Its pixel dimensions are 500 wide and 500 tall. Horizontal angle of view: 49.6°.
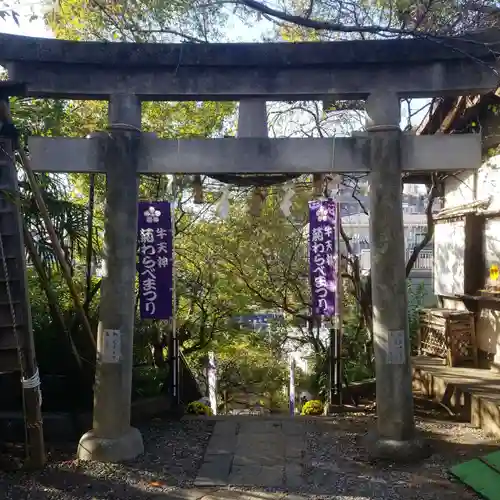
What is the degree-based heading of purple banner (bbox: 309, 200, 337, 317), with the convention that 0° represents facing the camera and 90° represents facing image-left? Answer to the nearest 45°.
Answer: approximately 0°

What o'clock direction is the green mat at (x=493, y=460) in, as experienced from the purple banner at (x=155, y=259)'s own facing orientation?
The green mat is roughly at 10 o'clock from the purple banner.

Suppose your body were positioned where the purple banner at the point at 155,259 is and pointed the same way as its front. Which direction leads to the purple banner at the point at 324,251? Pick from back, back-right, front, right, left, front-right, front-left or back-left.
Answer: left

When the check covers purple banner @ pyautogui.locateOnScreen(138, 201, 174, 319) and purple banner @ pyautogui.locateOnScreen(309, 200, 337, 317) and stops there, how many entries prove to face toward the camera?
2

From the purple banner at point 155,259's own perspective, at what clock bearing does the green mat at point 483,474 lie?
The green mat is roughly at 10 o'clock from the purple banner.

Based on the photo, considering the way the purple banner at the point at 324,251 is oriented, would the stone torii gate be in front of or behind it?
in front

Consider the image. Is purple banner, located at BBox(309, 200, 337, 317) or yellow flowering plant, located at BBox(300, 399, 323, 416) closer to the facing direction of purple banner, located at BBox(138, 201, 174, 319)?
the purple banner

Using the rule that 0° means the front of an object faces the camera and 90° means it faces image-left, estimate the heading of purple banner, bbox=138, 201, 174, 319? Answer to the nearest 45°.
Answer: approximately 0°

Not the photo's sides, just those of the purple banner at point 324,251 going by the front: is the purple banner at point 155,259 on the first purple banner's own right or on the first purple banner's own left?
on the first purple banner's own right

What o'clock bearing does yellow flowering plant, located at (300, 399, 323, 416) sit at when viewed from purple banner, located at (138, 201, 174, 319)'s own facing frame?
The yellow flowering plant is roughly at 8 o'clock from the purple banner.

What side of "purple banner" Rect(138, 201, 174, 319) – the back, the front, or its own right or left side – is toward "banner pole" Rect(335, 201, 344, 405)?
left
